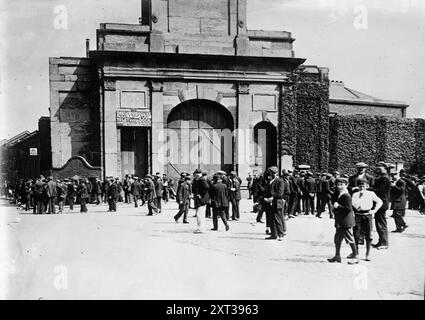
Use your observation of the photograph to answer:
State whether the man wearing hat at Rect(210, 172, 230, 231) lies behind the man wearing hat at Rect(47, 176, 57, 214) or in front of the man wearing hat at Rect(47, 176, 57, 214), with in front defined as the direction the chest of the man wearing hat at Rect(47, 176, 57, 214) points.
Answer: behind

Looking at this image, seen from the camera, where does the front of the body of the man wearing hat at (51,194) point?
away from the camera

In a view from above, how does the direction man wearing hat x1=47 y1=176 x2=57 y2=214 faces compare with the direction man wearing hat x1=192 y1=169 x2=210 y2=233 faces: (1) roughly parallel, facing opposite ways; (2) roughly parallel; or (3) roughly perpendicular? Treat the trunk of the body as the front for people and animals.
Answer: roughly perpendicular

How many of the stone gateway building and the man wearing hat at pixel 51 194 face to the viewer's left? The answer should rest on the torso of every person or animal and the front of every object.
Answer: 0

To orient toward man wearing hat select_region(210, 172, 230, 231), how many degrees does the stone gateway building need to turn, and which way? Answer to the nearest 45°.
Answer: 0° — it already faces them

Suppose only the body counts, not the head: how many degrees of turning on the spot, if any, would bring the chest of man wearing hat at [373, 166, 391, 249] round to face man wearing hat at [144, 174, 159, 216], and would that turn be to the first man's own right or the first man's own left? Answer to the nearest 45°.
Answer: approximately 45° to the first man's own right

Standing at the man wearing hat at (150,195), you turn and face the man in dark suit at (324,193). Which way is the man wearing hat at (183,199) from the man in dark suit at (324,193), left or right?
right

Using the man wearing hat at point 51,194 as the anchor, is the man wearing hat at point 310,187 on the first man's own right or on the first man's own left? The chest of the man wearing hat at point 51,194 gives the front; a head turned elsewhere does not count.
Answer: on the first man's own right
